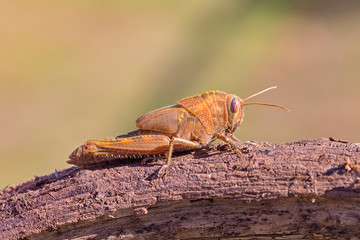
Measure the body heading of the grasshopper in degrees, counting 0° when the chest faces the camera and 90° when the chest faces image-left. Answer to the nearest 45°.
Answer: approximately 270°
